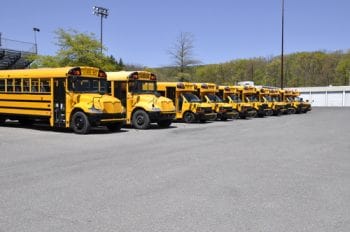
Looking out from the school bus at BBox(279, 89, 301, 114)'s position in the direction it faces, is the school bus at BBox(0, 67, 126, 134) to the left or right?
on its right

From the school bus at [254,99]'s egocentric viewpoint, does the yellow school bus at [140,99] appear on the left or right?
on its right

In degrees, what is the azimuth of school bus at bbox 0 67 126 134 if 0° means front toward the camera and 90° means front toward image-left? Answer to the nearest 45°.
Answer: approximately 315°

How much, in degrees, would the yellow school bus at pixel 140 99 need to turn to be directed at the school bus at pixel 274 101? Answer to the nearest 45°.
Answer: approximately 90° to its left

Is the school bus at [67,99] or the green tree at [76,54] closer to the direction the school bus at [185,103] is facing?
the school bus

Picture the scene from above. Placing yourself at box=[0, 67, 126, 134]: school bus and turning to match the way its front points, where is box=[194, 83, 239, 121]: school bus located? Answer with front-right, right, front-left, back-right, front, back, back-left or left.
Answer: left

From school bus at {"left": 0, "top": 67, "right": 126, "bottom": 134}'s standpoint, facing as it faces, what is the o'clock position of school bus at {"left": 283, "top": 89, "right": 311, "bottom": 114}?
school bus at {"left": 283, "top": 89, "right": 311, "bottom": 114} is roughly at 9 o'clock from school bus at {"left": 0, "top": 67, "right": 126, "bottom": 134}.

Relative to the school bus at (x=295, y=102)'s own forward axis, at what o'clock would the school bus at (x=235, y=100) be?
the school bus at (x=235, y=100) is roughly at 2 o'clock from the school bus at (x=295, y=102).

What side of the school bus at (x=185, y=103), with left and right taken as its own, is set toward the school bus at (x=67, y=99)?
right
